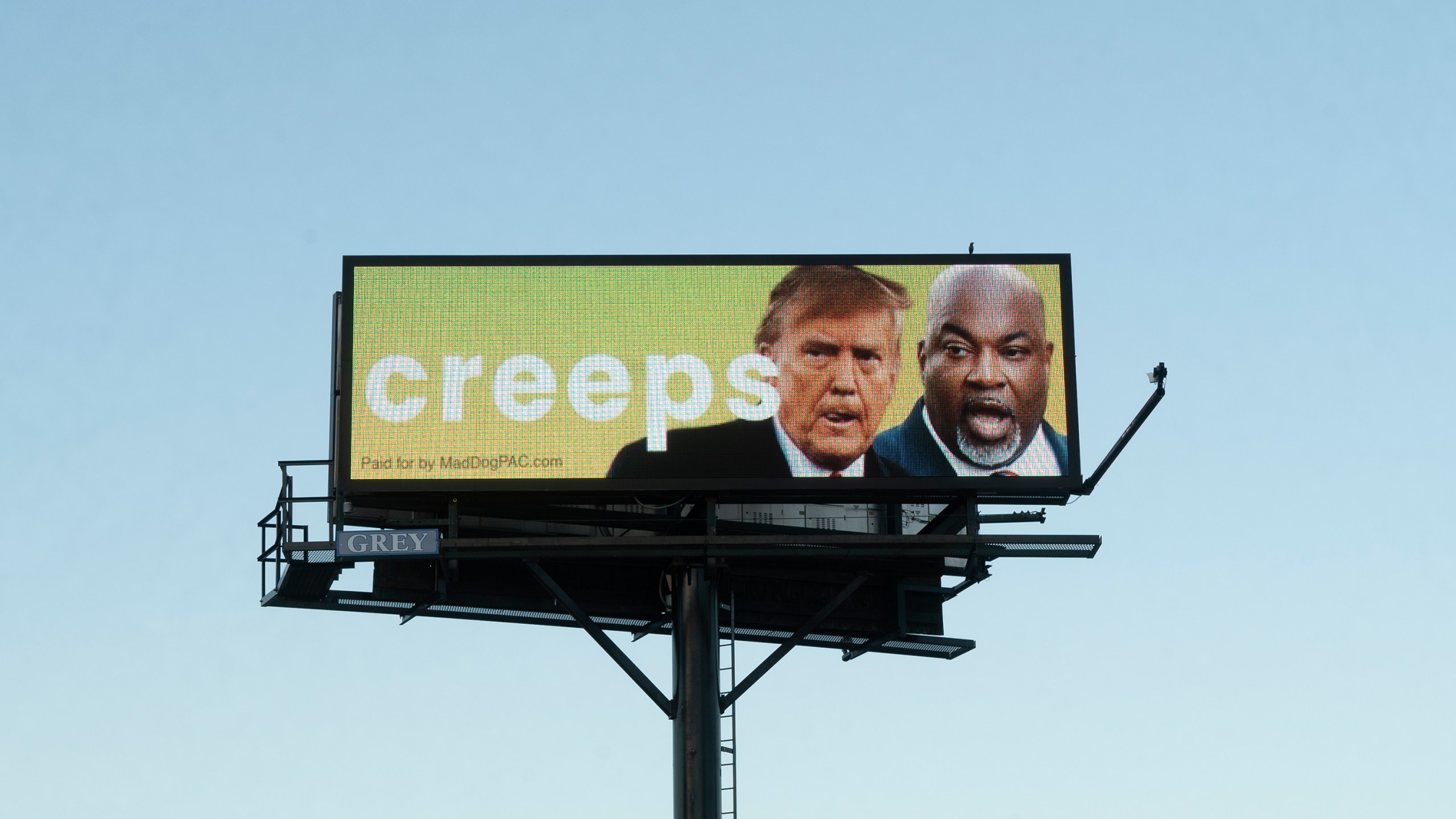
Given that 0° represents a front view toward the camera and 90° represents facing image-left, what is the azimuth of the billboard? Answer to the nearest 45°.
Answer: approximately 0°

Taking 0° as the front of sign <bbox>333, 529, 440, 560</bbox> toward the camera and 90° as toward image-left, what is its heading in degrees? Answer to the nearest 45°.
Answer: approximately 0°

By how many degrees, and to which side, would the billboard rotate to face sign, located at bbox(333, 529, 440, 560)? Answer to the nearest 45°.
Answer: approximately 90° to its right
